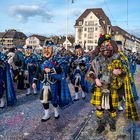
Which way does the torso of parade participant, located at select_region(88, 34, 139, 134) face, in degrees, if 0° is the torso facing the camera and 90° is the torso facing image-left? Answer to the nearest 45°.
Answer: approximately 0°

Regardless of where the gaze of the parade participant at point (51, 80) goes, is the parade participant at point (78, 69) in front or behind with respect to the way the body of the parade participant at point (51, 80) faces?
behind

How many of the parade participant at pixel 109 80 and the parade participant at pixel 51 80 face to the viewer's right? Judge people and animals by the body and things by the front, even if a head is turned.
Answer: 0

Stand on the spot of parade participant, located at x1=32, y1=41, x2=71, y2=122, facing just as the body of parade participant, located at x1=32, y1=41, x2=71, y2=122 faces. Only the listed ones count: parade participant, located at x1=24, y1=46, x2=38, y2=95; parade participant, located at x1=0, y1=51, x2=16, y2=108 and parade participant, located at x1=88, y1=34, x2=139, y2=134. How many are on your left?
1

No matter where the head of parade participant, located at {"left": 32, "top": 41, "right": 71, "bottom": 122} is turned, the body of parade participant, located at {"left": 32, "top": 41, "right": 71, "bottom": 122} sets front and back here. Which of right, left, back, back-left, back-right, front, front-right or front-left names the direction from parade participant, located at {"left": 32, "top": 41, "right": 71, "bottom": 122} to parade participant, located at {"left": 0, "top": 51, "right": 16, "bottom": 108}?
right

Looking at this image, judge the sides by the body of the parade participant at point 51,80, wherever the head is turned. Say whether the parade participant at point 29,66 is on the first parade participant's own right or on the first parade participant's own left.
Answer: on the first parade participant's own right

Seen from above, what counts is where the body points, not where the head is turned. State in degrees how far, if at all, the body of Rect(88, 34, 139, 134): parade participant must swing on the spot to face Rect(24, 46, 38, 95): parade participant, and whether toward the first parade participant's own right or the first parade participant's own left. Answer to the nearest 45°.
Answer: approximately 135° to the first parade participant's own right

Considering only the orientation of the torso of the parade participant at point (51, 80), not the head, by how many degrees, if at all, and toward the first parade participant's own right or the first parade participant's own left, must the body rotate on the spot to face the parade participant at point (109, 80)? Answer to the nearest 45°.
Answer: approximately 90° to the first parade participant's own left

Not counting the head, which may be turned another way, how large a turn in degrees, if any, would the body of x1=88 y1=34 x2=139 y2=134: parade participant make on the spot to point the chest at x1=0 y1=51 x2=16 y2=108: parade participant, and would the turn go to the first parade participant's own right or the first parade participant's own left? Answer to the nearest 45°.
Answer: approximately 135° to the first parade participant's own right

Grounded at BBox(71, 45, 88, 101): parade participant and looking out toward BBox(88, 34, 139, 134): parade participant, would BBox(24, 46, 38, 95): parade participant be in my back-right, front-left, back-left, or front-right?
back-right

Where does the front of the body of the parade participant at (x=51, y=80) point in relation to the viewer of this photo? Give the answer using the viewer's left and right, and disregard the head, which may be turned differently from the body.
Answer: facing the viewer and to the left of the viewer
